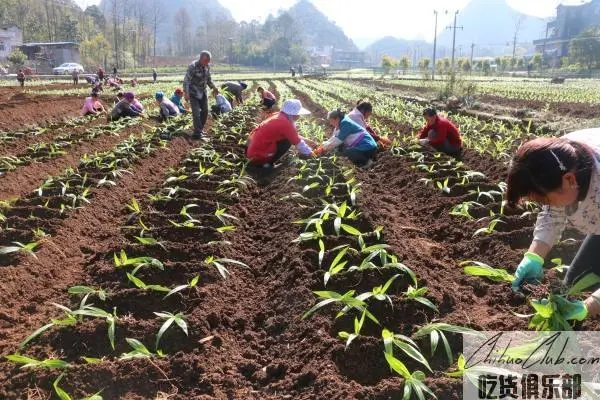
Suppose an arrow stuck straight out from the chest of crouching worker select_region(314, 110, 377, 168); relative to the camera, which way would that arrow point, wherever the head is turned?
to the viewer's left

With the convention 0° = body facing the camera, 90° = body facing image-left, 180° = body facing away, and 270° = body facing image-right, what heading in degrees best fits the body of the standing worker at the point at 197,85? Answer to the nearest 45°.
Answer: approximately 315°

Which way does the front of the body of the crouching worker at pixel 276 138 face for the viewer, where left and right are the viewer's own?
facing to the right of the viewer

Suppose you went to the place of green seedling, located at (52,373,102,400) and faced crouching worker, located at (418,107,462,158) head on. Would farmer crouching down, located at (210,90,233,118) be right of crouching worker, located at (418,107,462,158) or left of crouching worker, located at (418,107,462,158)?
left

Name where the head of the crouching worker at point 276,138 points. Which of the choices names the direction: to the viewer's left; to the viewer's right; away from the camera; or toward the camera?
to the viewer's right
